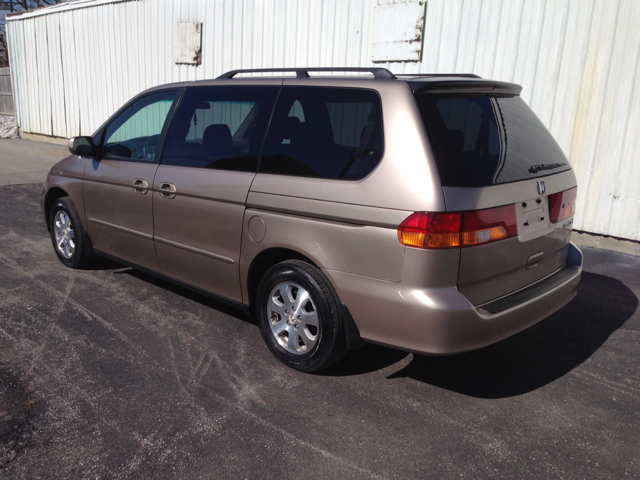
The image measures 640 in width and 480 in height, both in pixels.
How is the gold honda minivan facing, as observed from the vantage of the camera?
facing away from the viewer and to the left of the viewer
